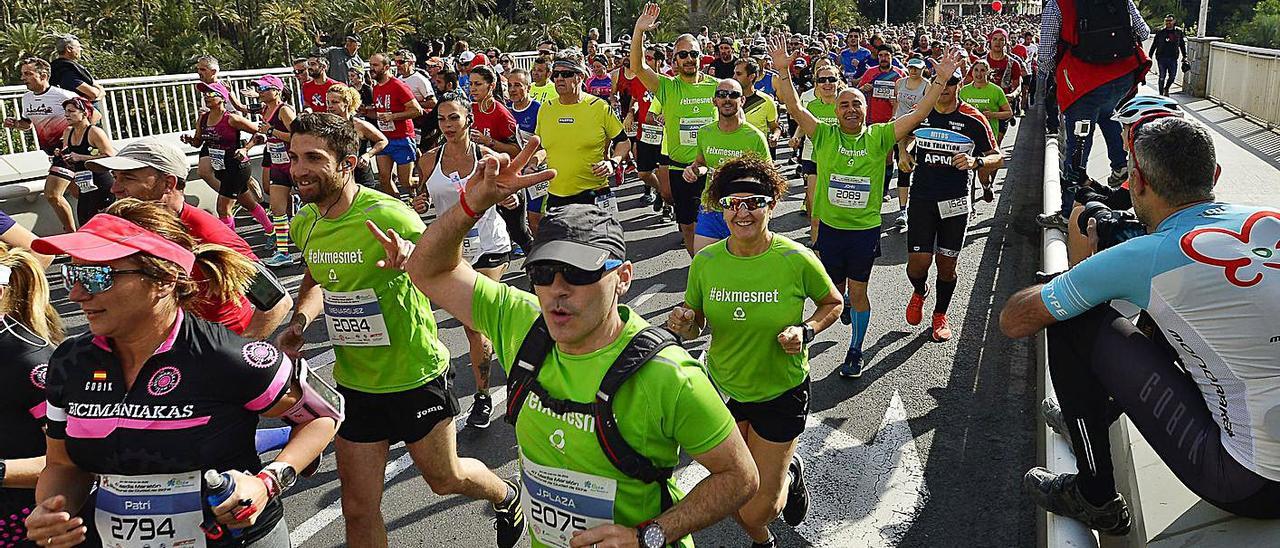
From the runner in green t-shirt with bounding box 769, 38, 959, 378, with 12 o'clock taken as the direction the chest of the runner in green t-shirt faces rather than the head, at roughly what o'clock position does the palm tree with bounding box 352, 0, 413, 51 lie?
The palm tree is roughly at 5 o'clock from the runner in green t-shirt.

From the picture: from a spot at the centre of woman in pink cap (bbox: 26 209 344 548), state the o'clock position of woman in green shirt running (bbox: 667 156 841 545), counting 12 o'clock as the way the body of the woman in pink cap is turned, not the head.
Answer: The woman in green shirt running is roughly at 7 o'clock from the woman in pink cap.

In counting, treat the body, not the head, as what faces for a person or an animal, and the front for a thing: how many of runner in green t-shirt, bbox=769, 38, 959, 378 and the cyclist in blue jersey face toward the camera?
1

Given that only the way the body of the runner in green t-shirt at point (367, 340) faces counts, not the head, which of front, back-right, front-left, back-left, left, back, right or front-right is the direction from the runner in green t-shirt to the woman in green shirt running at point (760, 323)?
back-left

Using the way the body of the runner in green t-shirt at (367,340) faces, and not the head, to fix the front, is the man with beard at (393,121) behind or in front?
behind

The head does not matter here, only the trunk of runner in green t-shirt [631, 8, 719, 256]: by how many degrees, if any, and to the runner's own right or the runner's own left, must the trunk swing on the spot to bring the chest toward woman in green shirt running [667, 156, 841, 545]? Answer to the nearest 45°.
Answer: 0° — they already face them

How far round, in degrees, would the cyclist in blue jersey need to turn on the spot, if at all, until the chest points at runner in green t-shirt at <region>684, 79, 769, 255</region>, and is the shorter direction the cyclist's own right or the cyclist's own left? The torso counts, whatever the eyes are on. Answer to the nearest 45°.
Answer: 0° — they already face them

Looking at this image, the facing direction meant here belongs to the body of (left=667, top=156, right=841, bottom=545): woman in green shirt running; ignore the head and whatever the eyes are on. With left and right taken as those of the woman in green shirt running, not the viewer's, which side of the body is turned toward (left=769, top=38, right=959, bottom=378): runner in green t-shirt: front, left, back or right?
back
